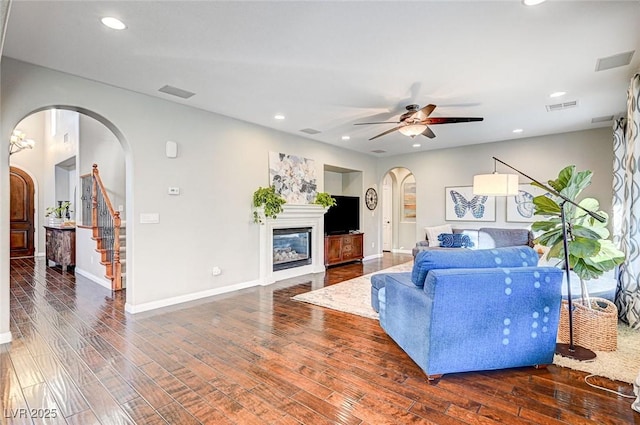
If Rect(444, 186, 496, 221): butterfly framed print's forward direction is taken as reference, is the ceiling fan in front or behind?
in front

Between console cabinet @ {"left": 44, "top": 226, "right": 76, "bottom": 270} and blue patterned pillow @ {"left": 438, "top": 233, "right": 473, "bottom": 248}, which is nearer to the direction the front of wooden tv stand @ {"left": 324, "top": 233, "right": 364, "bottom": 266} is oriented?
the blue patterned pillow

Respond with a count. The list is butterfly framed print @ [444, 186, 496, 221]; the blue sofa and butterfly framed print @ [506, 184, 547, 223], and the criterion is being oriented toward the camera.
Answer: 2

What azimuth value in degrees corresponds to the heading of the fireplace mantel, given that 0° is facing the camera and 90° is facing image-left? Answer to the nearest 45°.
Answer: approximately 315°

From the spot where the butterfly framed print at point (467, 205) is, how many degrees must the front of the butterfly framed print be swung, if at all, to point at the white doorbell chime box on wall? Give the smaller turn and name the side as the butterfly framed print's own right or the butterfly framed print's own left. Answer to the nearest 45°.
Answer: approximately 45° to the butterfly framed print's own right

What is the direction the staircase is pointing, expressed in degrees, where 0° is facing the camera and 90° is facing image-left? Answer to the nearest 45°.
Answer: approximately 315°

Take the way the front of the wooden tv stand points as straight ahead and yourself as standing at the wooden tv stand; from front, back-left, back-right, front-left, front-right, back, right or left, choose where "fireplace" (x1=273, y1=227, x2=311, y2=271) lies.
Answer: right

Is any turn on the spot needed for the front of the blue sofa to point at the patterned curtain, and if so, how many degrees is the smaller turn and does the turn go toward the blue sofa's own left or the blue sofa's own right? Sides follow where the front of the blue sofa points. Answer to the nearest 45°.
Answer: approximately 90° to the blue sofa's own right

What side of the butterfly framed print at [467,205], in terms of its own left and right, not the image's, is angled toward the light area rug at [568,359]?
front

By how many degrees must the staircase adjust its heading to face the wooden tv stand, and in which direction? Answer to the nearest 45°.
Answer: approximately 45° to its left
